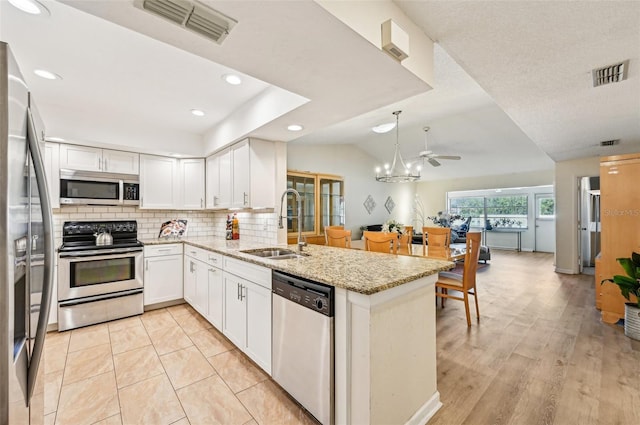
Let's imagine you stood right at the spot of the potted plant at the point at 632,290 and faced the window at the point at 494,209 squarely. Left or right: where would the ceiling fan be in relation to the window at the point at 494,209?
left

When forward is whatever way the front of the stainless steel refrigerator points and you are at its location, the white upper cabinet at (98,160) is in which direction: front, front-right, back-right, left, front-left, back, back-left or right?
left

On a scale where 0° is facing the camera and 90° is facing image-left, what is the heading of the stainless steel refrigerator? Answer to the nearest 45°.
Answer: approximately 270°

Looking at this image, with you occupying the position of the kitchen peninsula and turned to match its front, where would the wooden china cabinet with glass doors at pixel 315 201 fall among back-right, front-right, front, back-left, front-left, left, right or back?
back-right

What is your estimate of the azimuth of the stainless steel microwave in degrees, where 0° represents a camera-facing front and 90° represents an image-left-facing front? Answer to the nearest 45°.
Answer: approximately 0°

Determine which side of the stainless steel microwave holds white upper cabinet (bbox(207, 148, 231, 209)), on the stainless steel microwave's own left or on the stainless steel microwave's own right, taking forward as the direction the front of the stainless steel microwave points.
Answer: on the stainless steel microwave's own left

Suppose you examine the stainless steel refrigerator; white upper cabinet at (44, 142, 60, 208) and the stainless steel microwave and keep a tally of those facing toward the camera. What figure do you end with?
2

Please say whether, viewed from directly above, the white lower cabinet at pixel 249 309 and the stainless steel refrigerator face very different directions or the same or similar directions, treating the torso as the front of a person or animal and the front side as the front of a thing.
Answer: very different directions

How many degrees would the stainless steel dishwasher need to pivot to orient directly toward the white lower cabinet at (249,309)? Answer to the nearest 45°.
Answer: approximately 90° to its right
